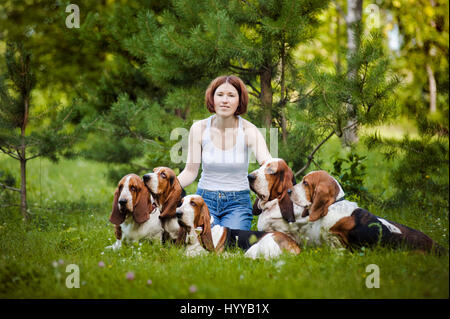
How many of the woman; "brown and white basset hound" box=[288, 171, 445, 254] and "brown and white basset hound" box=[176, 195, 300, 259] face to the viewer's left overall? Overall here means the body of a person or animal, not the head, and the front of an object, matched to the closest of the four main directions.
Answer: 2

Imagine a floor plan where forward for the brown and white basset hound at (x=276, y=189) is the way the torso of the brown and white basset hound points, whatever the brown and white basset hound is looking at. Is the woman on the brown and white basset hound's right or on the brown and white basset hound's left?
on the brown and white basset hound's right

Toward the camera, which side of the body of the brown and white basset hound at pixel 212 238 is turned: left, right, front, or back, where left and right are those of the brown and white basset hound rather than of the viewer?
left

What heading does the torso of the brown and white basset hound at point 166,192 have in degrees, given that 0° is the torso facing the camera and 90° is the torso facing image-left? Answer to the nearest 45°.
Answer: approximately 45°

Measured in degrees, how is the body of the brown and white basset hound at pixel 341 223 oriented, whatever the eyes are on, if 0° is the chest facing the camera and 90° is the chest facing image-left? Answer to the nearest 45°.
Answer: approximately 90°
